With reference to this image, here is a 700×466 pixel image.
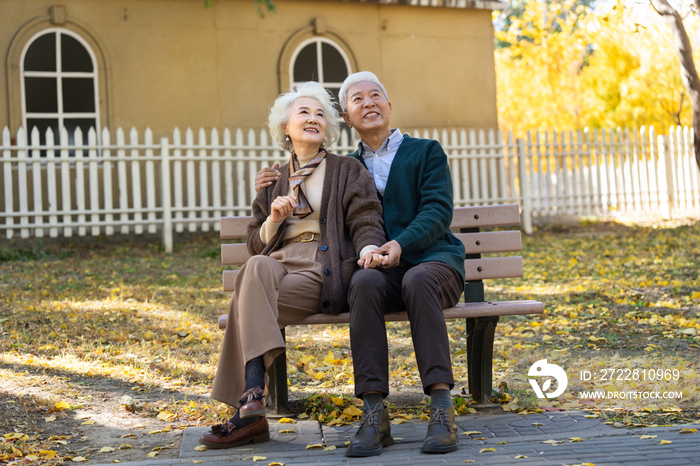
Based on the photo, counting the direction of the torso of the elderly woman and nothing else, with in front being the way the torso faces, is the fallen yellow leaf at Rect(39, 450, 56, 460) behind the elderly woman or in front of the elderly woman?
in front

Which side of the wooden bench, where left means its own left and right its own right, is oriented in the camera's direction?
front

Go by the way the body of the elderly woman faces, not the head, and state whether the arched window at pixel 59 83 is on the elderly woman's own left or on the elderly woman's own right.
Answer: on the elderly woman's own right

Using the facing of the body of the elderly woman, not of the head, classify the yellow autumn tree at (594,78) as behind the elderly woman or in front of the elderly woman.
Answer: behind

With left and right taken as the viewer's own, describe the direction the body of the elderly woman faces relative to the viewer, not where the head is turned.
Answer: facing the viewer and to the left of the viewer

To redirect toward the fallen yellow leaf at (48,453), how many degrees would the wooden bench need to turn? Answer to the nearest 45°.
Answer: approximately 45° to its right

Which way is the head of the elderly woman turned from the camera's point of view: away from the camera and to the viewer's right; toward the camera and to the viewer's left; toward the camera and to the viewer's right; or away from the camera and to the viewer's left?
toward the camera and to the viewer's right

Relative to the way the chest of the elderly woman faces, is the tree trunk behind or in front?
behind

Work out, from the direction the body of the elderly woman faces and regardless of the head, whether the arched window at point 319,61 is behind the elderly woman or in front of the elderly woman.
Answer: behind

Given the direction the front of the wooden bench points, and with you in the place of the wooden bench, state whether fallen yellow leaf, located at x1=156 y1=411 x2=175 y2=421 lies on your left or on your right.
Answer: on your right

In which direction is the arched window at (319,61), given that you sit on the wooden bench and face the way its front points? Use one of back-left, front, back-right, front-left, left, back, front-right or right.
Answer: back

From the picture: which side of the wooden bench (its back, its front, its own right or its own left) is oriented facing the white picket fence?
back
